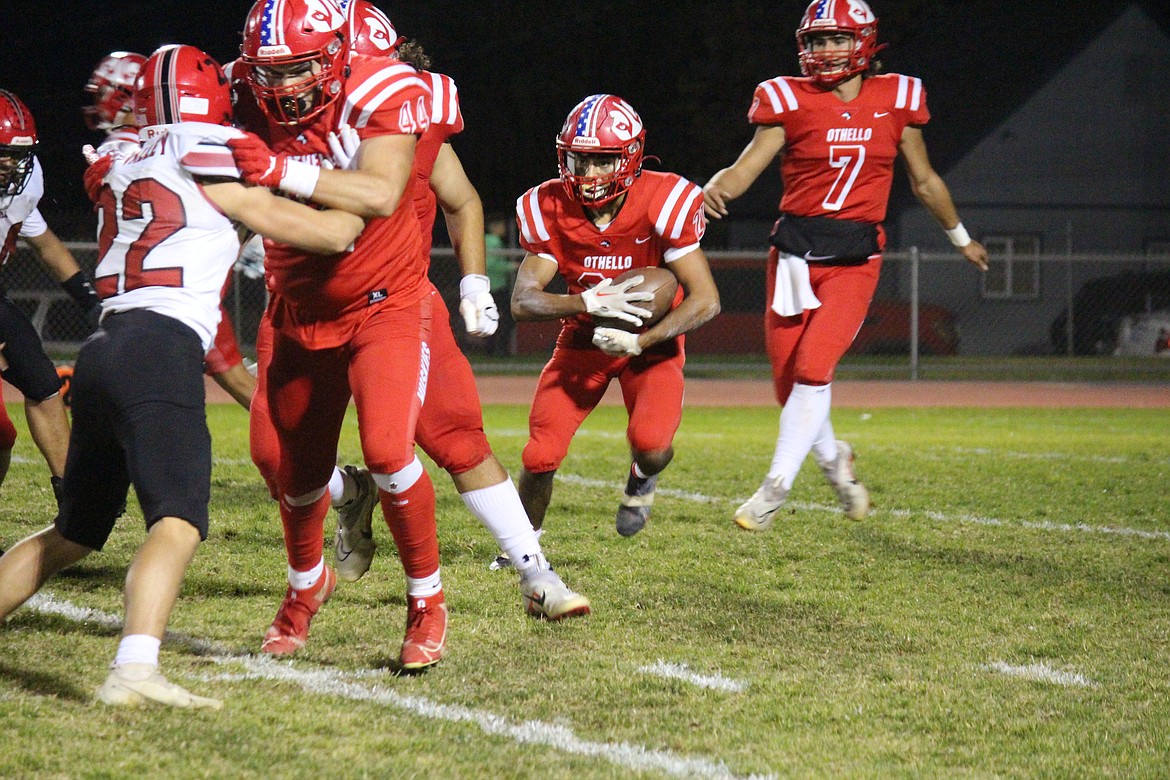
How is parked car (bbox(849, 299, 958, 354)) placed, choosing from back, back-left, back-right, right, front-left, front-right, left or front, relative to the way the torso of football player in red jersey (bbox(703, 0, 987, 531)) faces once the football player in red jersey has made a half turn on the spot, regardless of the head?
front

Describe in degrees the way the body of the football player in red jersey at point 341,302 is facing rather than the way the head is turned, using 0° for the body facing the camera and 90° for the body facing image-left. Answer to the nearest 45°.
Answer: approximately 45°

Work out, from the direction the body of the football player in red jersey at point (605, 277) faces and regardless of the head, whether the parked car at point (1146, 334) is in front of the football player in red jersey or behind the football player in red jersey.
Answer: behind

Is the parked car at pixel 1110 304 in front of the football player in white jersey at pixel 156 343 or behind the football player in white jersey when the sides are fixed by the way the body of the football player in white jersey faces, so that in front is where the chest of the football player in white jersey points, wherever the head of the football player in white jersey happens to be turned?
in front

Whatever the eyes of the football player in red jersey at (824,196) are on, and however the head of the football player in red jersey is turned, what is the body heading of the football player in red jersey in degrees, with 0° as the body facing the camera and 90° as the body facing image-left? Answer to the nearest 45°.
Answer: approximately 0°

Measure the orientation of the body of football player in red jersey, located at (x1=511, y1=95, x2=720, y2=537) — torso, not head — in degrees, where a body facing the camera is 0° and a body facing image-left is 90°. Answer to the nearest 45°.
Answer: approximately 0°

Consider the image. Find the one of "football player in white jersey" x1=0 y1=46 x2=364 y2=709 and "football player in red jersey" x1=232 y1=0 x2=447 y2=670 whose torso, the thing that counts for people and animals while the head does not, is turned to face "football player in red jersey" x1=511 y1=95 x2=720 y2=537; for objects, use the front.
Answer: the football player in white jersey

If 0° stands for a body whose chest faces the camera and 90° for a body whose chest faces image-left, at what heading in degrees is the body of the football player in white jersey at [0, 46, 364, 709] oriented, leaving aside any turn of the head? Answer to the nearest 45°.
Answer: approximately 225°

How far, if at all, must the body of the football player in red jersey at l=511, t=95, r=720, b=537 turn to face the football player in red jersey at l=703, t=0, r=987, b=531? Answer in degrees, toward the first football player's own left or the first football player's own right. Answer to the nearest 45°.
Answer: approximately 135° to the first football player's own left

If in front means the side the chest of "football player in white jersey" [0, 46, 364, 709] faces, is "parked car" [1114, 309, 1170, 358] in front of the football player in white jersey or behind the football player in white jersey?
in front

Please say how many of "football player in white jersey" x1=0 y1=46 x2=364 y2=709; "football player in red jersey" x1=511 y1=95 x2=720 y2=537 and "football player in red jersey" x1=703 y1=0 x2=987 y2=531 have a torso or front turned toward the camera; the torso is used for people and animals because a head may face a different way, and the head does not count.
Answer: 2

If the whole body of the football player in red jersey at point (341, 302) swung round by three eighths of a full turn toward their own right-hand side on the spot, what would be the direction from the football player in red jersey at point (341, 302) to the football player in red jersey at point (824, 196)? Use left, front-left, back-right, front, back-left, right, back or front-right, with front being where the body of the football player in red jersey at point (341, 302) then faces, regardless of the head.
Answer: front-right

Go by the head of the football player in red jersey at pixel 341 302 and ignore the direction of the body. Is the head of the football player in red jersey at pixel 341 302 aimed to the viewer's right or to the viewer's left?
to the viewer's left
